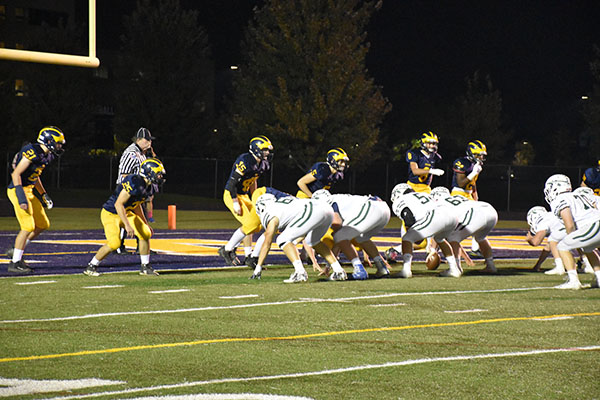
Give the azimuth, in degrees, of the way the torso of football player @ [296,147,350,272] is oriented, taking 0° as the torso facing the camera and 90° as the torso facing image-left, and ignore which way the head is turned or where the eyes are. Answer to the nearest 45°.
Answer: approximately 315°

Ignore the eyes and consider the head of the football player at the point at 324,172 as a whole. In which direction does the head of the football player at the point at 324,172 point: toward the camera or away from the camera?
toward the camera

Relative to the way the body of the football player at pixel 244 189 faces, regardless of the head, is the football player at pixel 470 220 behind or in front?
in front

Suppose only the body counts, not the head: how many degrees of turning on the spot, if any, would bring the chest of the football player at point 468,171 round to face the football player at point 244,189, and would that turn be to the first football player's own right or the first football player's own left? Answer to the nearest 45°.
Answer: approximately 90° to the first football player's own right

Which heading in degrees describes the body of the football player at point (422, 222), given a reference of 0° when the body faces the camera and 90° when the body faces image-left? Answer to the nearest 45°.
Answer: approximately 135°

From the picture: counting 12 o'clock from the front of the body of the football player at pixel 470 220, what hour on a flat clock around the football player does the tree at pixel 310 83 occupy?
The tree is roughly at 1 o'clock from the football player.

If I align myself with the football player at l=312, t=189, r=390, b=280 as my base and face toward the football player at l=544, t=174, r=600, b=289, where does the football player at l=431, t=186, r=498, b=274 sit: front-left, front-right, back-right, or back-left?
front-left

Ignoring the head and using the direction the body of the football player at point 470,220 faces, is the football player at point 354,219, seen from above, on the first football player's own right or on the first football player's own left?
on the first football player's own left

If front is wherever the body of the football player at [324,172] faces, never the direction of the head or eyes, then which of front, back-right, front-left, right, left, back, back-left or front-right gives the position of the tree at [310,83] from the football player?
back-left

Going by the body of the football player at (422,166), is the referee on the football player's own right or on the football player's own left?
on the football player's own right

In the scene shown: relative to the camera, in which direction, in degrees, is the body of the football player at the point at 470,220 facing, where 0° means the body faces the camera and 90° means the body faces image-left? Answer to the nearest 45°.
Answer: approximately 135°

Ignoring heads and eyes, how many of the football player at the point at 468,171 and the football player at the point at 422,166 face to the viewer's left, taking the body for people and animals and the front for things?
0

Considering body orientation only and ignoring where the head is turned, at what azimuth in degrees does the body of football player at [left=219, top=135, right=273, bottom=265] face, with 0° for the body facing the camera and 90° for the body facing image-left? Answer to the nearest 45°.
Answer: approximately 315°

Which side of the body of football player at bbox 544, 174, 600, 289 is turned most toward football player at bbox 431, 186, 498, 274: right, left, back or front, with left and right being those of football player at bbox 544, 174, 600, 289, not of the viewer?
front

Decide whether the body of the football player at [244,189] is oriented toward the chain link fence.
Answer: no

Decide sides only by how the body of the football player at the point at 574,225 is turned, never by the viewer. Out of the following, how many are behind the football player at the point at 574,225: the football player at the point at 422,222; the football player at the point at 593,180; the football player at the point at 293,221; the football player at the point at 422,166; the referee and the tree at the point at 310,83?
0

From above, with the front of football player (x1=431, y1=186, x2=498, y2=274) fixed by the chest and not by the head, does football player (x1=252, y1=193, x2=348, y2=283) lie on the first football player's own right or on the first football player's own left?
on the first football player's own left
